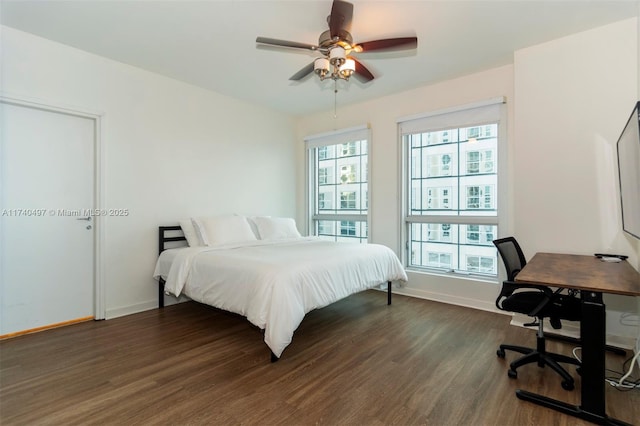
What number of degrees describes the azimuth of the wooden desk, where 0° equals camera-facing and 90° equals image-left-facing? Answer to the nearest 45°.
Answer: approximately 90°

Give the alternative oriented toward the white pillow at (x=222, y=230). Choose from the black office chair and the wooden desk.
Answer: the wooden desk

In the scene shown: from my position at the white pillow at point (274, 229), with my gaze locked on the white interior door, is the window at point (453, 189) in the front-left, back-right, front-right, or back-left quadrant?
back-left

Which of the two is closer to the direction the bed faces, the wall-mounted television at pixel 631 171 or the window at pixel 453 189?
the wall-mounted television

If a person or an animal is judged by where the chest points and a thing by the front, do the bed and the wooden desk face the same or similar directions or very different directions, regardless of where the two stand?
very different directions

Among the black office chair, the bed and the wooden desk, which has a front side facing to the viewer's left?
the wooden desk

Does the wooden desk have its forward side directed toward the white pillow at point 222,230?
yes

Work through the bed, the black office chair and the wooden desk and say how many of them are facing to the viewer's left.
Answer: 1

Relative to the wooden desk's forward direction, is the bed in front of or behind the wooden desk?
in front

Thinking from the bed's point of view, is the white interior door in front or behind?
behind
